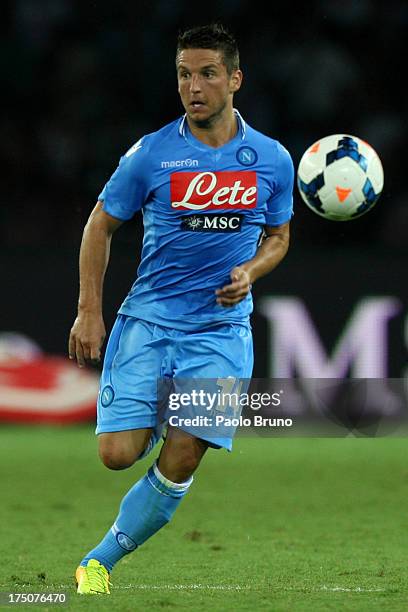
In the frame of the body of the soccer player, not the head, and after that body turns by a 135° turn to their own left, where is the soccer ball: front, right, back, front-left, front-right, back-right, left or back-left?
front

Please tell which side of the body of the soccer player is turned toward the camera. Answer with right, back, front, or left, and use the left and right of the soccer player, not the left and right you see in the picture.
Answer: front
